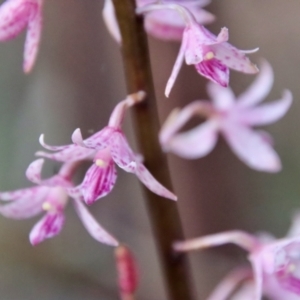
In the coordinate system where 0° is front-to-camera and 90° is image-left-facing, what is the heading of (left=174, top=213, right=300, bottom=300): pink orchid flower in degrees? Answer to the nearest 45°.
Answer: approximately 315°

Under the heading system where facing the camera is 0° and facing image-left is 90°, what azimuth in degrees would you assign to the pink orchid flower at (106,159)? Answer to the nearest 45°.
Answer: approximately 45°

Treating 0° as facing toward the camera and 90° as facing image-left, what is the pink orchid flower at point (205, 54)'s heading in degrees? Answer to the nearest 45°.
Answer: approximately 315°
